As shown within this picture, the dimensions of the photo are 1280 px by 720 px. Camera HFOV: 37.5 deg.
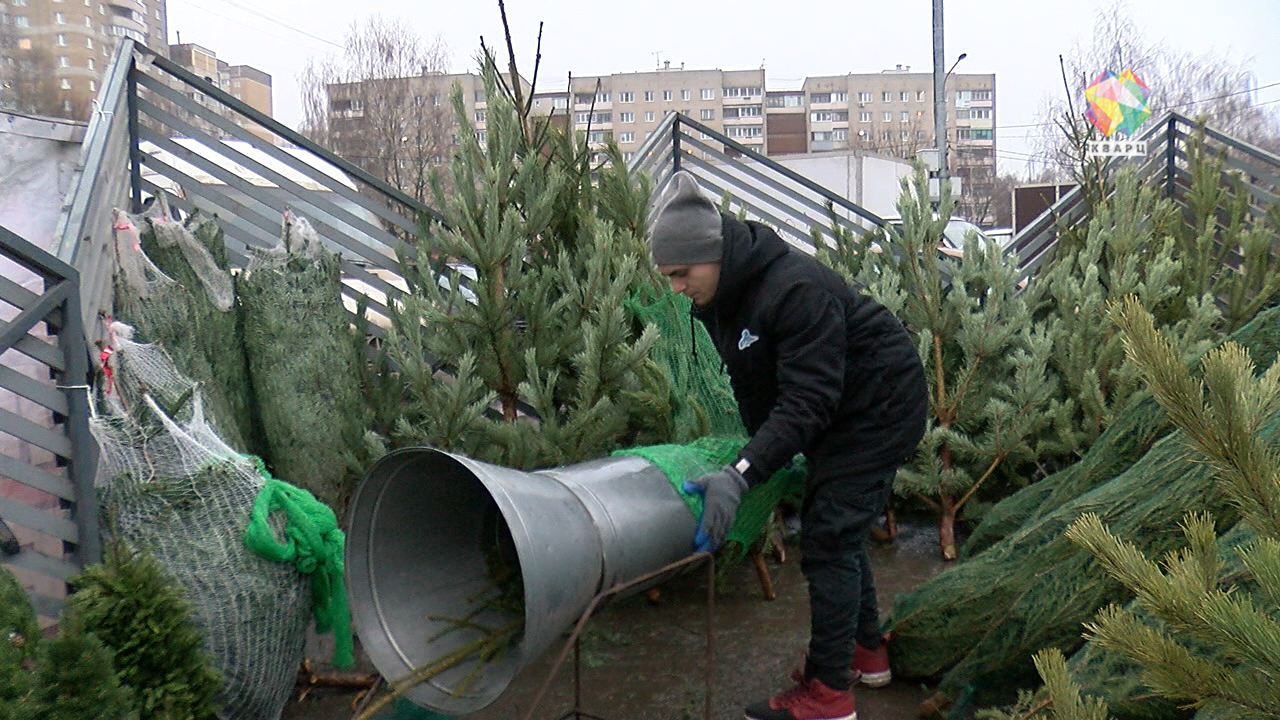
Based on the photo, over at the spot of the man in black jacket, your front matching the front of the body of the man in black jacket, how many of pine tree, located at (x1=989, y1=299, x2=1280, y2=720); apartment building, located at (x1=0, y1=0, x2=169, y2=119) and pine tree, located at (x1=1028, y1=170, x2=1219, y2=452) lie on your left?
1

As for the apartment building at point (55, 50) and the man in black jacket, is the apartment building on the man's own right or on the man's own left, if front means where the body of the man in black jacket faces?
on the man's own right

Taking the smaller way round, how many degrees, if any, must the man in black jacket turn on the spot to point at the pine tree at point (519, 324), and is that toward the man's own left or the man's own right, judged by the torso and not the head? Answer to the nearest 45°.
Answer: approximately 45° to the man's own right

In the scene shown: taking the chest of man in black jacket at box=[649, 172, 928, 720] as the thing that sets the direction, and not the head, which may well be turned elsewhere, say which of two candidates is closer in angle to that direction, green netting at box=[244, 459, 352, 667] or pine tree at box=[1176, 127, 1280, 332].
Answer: the green netting

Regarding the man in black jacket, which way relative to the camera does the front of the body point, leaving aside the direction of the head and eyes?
to the viewer's left

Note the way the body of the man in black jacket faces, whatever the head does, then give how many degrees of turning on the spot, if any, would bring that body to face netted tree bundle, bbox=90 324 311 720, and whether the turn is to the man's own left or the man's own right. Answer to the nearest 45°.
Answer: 0° — they already face it

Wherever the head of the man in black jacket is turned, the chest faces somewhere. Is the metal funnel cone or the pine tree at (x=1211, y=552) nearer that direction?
the metal funnel cone

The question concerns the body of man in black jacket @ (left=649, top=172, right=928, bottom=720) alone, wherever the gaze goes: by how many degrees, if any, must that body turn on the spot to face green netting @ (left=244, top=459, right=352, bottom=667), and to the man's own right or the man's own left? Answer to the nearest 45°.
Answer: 0° — they already face it

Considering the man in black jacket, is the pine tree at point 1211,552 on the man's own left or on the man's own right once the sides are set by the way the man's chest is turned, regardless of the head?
on the man's own left

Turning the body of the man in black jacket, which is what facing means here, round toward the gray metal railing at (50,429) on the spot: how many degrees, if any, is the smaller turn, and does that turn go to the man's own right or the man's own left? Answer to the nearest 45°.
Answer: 0° — they already face it
